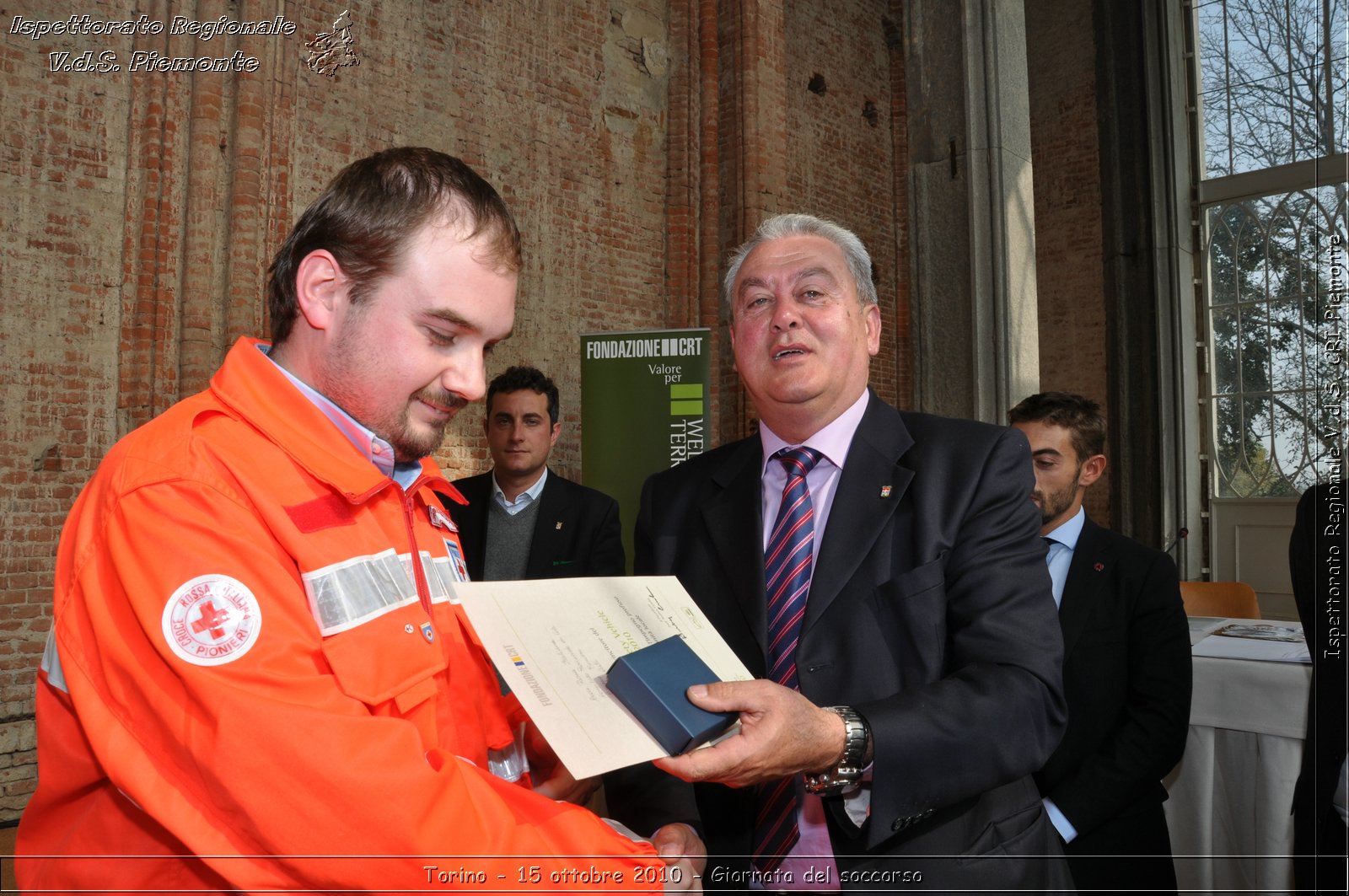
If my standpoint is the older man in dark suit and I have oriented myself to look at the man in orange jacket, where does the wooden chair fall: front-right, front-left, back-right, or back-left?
back-right

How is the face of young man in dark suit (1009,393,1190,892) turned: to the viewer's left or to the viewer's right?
to the viewer's left

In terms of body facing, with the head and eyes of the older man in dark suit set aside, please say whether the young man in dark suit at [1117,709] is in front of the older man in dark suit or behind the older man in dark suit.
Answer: behind

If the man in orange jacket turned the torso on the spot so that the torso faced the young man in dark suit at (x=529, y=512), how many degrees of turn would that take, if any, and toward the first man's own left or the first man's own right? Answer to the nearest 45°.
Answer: approximately 135° to the first man's own left

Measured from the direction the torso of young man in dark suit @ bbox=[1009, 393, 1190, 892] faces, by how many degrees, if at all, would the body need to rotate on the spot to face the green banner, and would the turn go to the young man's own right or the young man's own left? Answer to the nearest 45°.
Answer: approximately 90° to the young man's own right

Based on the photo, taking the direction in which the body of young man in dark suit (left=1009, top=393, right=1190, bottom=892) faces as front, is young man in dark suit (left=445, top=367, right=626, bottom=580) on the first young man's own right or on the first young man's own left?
on the first young man's own right
